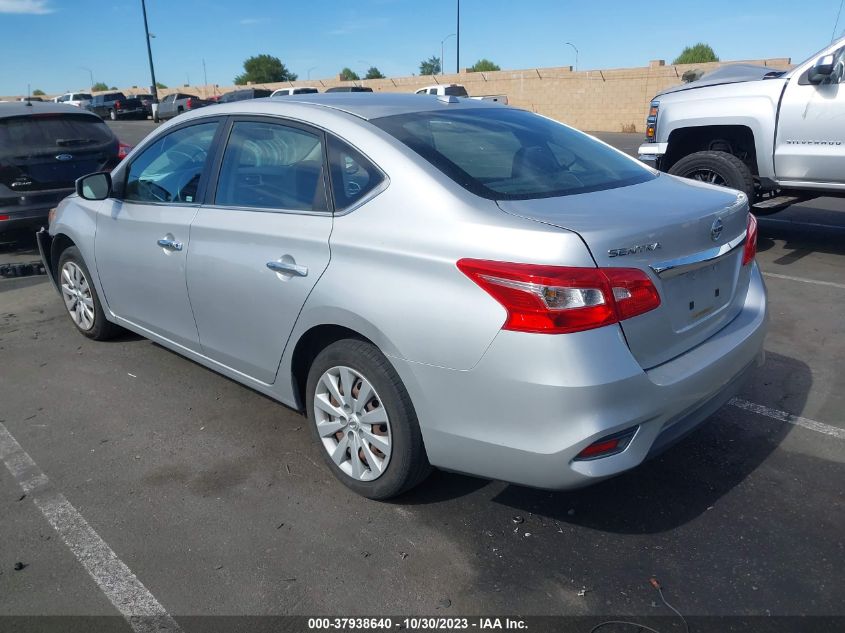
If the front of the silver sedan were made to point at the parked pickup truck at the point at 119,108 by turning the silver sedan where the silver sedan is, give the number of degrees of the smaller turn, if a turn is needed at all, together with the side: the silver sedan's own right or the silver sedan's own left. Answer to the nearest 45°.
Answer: approximately 45° to the silver sedan's own right

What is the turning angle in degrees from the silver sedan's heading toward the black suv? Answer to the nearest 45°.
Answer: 0° — it already faces it

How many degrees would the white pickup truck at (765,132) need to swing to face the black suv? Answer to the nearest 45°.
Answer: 0° — it already faces it

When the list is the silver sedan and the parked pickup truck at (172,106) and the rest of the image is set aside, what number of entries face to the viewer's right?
0

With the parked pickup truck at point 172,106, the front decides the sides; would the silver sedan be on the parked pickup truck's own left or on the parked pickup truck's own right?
on the parked pickup truck's own left

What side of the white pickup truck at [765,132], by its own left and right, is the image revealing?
left

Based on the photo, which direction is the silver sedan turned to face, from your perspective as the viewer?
facing away from the viewer and to the left of the viewer

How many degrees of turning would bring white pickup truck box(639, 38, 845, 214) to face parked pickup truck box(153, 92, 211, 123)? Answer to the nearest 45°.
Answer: approximately 45° to its right
